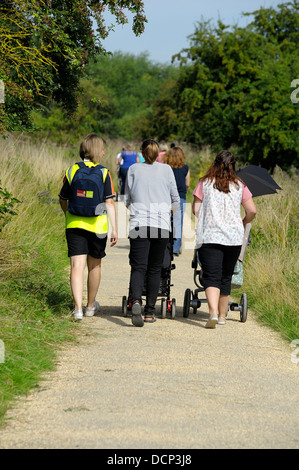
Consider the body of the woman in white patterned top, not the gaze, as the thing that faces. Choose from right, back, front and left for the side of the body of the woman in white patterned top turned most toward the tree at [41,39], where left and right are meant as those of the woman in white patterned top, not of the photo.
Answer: left

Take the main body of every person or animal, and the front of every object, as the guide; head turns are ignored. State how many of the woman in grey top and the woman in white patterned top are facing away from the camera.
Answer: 2

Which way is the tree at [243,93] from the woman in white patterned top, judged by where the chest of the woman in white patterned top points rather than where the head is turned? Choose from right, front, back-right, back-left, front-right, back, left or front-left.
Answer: front

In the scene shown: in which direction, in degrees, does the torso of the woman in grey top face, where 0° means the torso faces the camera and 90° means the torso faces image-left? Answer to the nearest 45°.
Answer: approximately 180°

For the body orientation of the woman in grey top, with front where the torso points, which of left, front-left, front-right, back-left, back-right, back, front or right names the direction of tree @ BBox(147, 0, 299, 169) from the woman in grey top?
front

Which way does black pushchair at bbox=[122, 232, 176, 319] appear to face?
away from the camera

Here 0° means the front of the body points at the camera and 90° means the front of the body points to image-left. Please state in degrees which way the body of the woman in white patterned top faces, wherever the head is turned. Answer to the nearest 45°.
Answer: approximately 180°

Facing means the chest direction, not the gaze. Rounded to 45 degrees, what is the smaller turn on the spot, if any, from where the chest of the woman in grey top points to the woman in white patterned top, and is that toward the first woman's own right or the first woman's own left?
approximately 90° to the first woman's own right

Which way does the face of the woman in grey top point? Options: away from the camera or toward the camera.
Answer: away from the camera

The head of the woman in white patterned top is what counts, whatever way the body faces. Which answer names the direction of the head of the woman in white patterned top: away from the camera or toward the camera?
away from the camera

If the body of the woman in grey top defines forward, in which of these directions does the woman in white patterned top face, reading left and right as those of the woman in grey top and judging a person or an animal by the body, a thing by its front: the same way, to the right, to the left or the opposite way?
the same way
